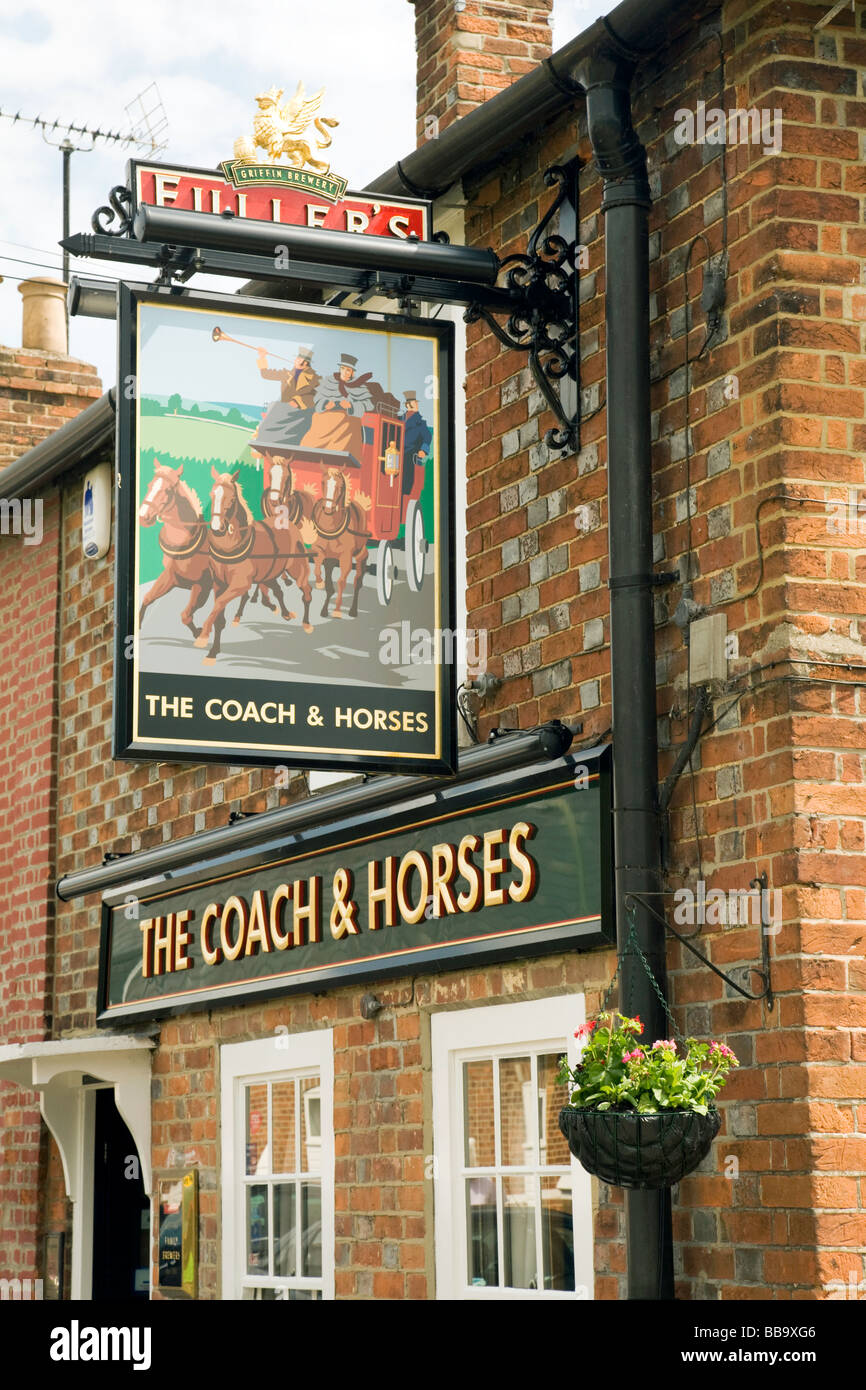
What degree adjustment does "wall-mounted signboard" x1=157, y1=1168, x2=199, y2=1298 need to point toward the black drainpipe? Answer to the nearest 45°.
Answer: approximately 45° to its left

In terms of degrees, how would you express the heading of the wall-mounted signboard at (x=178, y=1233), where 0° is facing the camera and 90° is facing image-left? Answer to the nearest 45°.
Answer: approximately 45°

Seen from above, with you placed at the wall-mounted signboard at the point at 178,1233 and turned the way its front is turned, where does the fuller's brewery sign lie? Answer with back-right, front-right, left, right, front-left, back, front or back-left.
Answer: front-left

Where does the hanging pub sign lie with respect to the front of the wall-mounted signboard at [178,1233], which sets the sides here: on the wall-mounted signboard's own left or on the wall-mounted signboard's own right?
on the wall-mounted signboard's own left

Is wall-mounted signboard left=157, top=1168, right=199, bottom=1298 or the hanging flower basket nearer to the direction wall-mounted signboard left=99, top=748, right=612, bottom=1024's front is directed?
the hanging flower basket

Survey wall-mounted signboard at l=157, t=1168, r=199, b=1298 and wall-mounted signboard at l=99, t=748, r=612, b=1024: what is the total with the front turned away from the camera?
0

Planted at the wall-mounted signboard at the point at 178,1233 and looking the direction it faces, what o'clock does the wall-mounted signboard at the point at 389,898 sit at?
the wall-mounted signboard at the point at 389,898 is roughly at 10 o'clock from the wall-mounted signboard at the point at 178,1233.

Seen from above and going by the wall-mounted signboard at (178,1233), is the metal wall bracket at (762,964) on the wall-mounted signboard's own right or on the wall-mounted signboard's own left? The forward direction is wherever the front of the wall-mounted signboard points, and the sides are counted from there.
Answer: on the wall-mounted signboard's own left

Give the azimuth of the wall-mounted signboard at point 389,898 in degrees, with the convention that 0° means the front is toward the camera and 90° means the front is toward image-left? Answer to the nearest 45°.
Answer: approximately 45°
